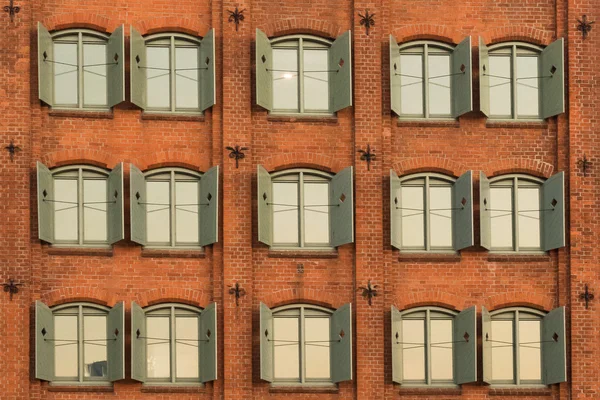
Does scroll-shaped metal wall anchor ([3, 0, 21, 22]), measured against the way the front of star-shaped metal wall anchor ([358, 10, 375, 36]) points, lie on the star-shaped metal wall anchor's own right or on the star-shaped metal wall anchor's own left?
on the star-shaped metal wall anchor's own right

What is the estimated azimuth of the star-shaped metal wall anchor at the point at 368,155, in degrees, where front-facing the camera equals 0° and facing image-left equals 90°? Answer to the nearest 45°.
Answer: approximately 0°

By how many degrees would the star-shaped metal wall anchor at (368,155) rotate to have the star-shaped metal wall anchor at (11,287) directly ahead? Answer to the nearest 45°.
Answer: approximately 90° to its right

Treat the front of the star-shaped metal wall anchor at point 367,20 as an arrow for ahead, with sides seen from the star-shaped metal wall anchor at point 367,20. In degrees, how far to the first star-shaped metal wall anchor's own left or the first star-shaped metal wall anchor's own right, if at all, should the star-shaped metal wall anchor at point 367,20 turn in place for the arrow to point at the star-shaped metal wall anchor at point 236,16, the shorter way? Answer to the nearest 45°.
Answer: approximately 90° to the first star-shaped metal wall anchor's own right
